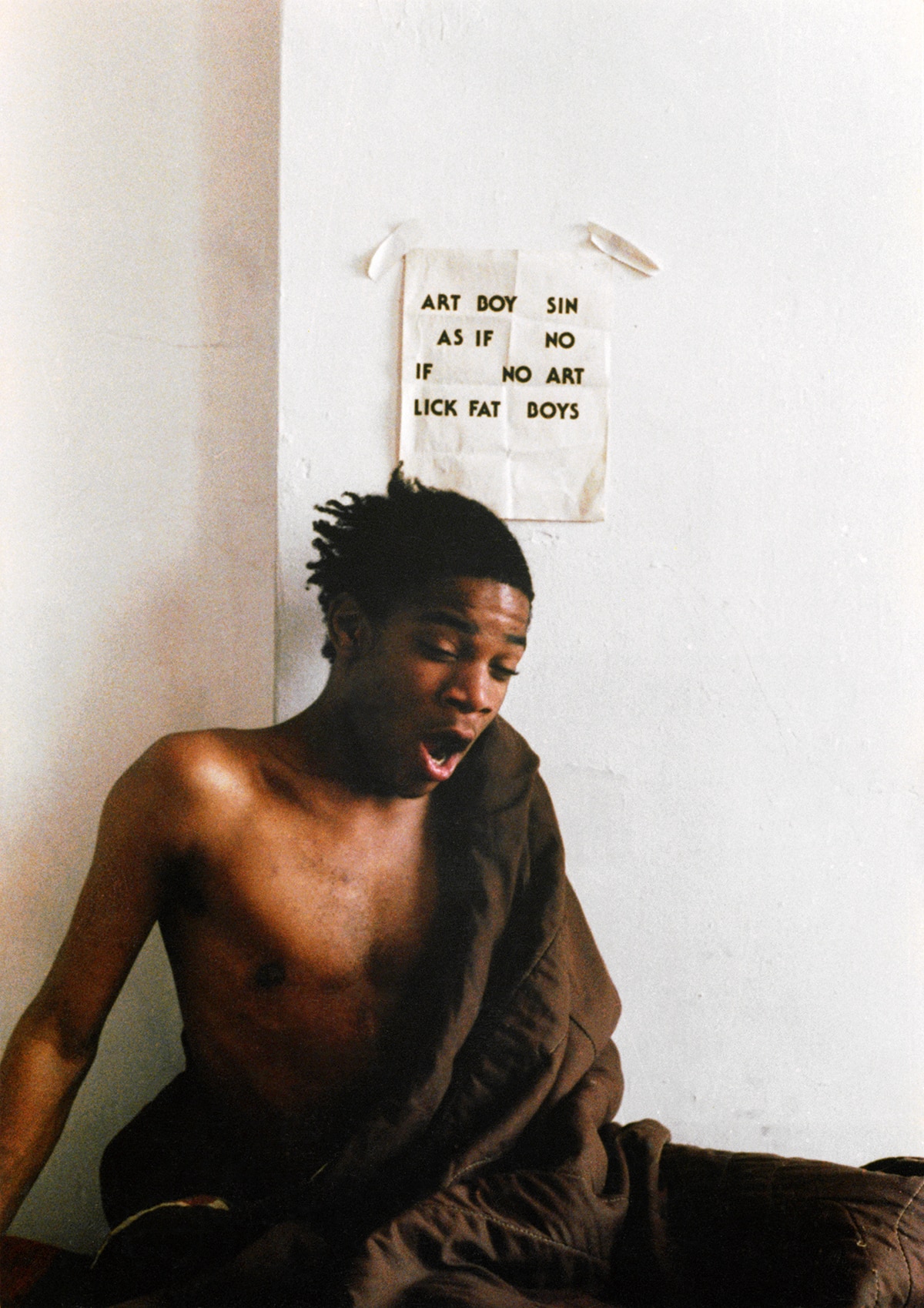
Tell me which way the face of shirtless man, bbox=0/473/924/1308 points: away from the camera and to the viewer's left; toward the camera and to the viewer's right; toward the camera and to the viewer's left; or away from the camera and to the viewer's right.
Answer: toward the camera and to the viewer's right

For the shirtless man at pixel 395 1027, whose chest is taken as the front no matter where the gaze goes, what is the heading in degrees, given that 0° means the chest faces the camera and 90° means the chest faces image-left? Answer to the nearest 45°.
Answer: approximately 315°
